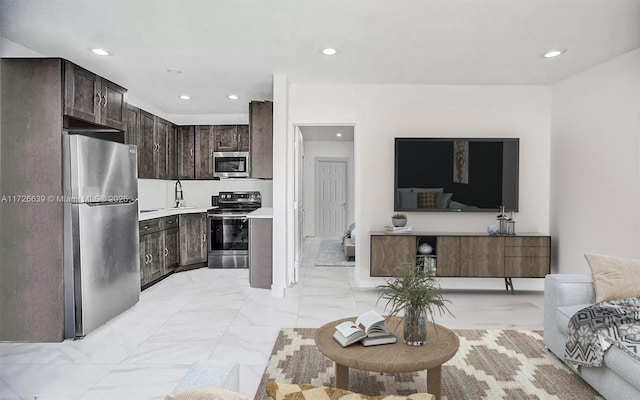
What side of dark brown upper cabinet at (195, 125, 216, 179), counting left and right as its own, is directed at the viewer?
front

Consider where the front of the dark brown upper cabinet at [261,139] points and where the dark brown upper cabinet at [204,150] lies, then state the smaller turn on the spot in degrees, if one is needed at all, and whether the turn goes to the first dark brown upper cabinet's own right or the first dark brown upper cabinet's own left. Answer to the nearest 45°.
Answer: approximately 45° to the first dark brown upper cabinet's own right

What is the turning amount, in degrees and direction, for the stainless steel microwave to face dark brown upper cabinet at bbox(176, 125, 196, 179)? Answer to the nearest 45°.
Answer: approximately 90° to its right

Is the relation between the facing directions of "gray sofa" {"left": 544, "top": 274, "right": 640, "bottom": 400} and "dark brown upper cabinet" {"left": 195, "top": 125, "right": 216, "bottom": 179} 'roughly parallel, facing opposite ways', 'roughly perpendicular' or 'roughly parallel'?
roughly perpendicular

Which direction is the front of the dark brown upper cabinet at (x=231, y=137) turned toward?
toward the camera

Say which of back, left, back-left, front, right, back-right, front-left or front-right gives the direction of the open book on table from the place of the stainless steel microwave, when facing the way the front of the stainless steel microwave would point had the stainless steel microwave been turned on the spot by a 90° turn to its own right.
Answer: left

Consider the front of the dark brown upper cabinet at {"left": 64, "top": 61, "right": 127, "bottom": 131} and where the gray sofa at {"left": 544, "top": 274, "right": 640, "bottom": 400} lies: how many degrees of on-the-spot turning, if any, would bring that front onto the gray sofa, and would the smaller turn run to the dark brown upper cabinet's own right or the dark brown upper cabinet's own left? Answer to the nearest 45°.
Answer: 0° — it already faces it

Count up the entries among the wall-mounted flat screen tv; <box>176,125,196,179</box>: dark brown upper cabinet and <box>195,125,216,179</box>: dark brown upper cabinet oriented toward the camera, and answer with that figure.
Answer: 3

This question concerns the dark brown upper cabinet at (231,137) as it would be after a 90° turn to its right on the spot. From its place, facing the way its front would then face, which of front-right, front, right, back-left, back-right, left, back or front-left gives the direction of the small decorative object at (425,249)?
back-left

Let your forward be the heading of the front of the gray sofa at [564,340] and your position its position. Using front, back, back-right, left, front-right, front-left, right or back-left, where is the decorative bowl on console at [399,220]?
right

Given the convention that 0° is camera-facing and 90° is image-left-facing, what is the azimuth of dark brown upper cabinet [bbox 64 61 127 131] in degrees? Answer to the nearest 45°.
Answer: approximately 315°

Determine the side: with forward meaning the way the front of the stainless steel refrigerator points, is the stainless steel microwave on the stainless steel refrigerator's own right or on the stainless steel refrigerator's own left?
on the stainless steel refrigerator's own left

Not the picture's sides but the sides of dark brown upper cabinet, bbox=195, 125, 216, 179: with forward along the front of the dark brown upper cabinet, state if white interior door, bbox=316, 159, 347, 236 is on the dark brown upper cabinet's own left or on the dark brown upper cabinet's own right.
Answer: on the dark brown upper cabinet's own left

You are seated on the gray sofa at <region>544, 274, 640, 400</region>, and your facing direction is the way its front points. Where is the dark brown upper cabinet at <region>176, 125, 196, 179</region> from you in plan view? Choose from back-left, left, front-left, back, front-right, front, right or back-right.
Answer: front-right
